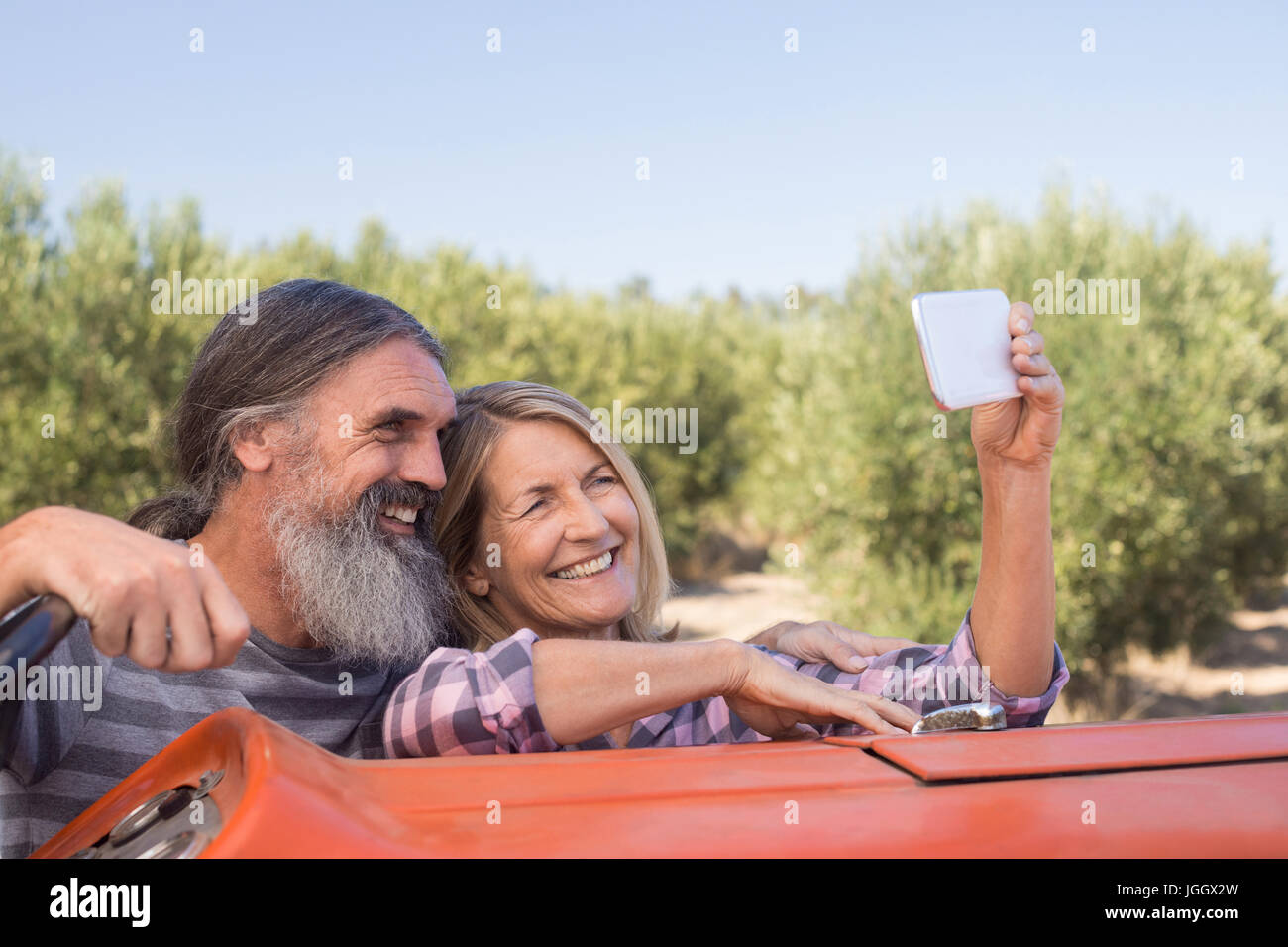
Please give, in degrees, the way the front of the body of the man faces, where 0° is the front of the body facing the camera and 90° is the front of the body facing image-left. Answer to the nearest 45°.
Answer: approximately 315°

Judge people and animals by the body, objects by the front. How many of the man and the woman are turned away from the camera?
0

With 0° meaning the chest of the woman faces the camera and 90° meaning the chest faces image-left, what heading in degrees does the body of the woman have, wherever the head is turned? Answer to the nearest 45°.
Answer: approximately 315°
